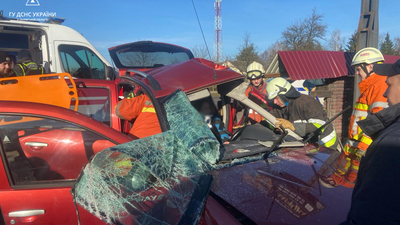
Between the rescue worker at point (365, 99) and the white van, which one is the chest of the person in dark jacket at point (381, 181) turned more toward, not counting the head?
the white van

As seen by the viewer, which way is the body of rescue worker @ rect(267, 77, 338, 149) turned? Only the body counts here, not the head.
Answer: to the viewer's left

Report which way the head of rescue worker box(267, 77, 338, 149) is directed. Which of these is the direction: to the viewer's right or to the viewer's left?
to the viewer's left

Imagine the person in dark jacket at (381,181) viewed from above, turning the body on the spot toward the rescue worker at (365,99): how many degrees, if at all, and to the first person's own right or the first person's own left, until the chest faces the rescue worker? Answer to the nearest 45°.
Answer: approximately 90° to the first person's own right

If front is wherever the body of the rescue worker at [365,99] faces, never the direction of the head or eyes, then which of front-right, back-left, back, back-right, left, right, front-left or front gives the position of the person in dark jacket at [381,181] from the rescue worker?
left

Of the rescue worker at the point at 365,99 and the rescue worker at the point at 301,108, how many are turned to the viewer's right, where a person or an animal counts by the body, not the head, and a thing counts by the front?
0

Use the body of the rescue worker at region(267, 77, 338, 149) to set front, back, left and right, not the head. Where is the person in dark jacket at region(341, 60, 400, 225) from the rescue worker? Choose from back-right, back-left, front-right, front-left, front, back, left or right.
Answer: left

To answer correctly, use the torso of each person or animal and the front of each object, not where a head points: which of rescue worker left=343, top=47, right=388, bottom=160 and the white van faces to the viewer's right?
the white van

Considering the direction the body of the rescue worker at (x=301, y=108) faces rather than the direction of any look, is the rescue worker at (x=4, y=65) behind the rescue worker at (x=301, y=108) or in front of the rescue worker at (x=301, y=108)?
in front

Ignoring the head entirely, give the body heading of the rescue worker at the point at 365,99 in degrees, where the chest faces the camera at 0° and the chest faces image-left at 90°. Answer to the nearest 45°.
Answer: approximately 90°

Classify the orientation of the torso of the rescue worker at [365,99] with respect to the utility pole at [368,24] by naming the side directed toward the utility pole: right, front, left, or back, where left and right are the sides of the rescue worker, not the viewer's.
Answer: right

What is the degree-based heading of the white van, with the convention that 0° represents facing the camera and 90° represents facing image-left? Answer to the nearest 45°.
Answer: approximately 270°
